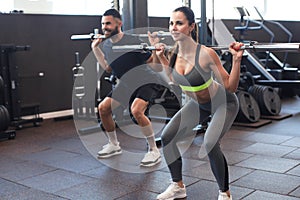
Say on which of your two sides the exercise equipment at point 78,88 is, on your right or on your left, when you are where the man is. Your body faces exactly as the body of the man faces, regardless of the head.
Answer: on your right

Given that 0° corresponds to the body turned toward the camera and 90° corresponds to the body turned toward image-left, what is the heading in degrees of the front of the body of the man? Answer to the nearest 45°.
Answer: approximately 45°

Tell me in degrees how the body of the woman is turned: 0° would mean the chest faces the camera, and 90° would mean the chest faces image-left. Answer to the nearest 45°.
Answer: approximately 45°

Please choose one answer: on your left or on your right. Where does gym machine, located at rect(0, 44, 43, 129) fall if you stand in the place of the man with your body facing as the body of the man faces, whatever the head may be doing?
on your right

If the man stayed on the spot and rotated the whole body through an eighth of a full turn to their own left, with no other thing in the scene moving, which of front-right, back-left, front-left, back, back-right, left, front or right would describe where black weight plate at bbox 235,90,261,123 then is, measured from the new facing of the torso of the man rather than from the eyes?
back-left
